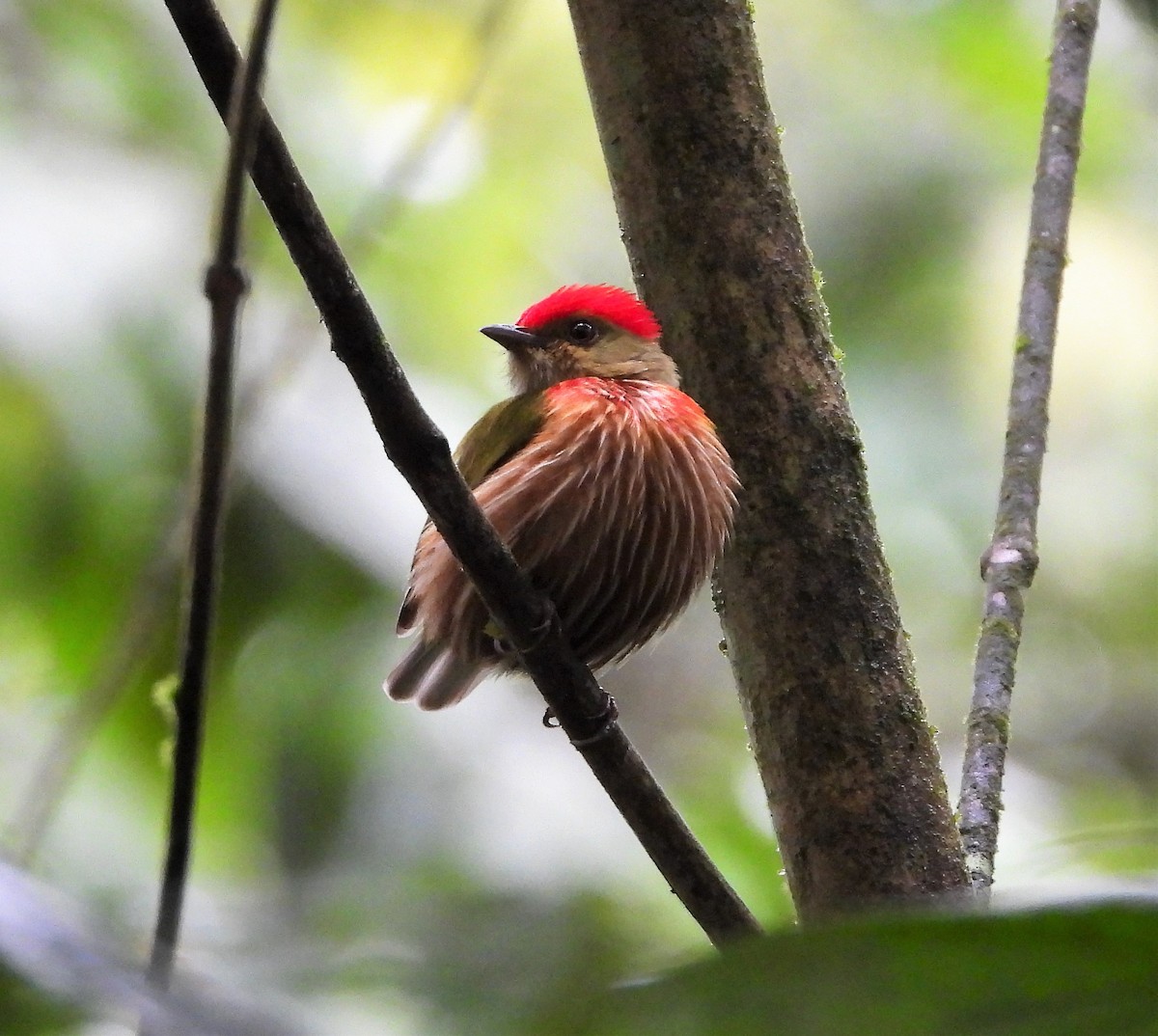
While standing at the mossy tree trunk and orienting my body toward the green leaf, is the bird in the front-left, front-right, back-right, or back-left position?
front-right

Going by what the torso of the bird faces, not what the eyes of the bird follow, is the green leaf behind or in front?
in front

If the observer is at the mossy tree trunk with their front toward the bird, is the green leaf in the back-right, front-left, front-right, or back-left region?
front-left

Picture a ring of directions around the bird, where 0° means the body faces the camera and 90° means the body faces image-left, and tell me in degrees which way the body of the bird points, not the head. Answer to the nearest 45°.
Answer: approximately 315°

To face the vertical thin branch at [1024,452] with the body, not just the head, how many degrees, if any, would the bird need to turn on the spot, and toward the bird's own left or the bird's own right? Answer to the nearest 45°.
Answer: approximately 45° to the bird's own left
